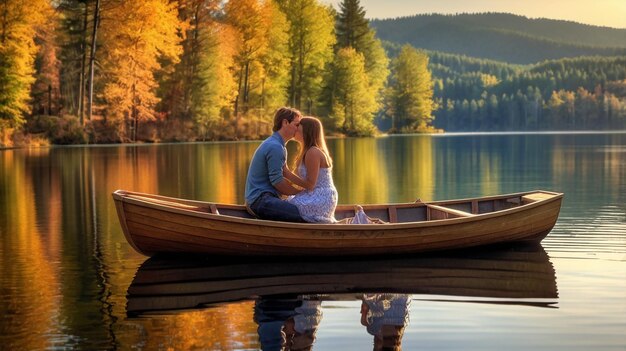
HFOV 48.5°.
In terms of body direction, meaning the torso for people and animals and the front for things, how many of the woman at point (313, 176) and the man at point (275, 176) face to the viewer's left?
1

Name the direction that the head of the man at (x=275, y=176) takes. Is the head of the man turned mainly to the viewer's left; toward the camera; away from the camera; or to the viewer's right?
to the viewer's right

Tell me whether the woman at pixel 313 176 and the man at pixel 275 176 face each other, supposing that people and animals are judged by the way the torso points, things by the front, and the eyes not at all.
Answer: yes

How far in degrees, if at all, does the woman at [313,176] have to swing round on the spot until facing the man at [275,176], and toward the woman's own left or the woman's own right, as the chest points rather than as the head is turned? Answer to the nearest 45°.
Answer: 0° — they already face them

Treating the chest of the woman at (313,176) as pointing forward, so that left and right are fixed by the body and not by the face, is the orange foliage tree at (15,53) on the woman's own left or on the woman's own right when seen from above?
on the woman's own right

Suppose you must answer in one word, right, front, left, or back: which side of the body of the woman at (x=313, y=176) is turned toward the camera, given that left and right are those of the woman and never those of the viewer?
left

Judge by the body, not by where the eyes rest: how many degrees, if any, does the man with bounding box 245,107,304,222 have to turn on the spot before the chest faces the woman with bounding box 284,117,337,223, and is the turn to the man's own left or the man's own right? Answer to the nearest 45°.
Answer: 0° — they already face them

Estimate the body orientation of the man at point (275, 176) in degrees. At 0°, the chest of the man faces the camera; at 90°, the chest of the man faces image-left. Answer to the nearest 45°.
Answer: approximately 270°

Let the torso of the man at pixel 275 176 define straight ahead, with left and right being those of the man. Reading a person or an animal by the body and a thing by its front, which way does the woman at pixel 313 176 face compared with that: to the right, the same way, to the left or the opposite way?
the opposite way
